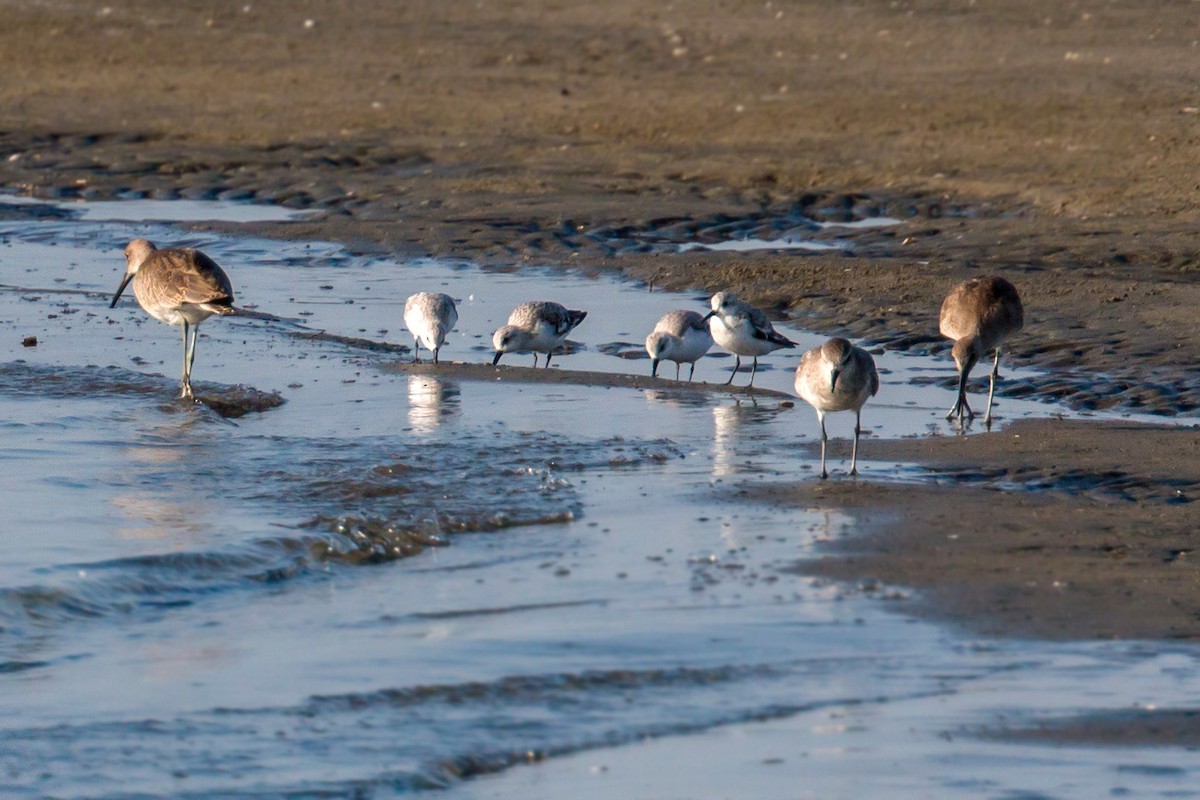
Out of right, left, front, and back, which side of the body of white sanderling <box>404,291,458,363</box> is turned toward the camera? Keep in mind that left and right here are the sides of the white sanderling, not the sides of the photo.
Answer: front

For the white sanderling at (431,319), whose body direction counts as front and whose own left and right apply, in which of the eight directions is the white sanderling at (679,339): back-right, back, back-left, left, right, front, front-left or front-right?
left

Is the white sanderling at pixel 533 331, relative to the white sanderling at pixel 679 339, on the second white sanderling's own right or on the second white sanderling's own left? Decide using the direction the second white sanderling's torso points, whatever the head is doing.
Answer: on the second white sanderling's own right

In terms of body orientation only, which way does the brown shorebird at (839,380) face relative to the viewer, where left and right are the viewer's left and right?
facing the viewer

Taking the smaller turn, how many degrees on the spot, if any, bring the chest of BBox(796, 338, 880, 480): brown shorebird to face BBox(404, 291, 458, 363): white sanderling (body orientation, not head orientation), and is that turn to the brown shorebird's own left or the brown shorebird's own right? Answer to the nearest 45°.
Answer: approximately 135° to the brown shorebird's own right

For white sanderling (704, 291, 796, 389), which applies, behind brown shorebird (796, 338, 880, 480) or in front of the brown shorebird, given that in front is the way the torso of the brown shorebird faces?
behind

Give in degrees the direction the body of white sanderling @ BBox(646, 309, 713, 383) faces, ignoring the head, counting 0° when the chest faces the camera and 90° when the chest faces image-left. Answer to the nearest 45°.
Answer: approximately 45°

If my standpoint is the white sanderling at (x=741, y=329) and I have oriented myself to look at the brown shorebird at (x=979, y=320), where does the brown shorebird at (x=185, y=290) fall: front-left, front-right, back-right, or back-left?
back-right

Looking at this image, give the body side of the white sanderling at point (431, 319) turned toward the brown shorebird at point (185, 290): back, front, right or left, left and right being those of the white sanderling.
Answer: right

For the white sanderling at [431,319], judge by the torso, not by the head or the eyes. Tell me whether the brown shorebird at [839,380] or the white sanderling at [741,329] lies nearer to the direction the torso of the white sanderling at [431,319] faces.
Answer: the brown shorebird

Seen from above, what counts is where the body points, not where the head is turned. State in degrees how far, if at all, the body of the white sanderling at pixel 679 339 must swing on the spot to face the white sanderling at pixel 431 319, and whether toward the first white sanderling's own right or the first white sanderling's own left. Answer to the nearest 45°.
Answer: approximately 45° to the first white sanderling's own right

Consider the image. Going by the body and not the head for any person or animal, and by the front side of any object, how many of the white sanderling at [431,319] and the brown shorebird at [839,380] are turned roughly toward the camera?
2

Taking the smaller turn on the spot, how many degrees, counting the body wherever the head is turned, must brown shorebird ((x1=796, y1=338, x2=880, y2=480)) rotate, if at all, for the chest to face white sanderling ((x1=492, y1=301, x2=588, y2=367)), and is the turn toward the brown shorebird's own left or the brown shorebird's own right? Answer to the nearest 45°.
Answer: approximately 135° to the brown shorebird's own right
